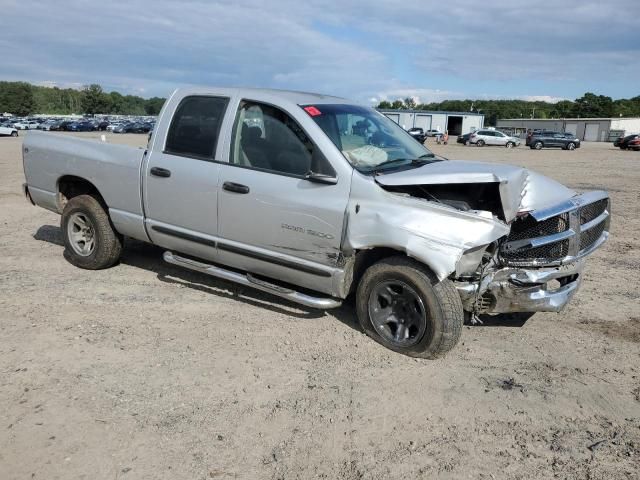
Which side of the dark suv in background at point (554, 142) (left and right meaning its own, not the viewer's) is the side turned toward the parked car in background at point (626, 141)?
front

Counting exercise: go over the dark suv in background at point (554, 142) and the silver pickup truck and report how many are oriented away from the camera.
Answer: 0

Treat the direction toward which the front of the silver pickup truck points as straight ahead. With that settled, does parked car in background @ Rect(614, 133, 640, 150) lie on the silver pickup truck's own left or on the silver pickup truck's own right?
on the silver pickup truck's own left

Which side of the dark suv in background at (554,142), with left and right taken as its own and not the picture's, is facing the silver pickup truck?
right

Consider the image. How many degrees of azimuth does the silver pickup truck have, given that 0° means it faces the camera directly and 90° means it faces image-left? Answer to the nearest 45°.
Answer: approximately 315°

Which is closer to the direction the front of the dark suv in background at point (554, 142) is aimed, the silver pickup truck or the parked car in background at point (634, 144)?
the parked car in background

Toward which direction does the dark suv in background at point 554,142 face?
to the viewer's right
